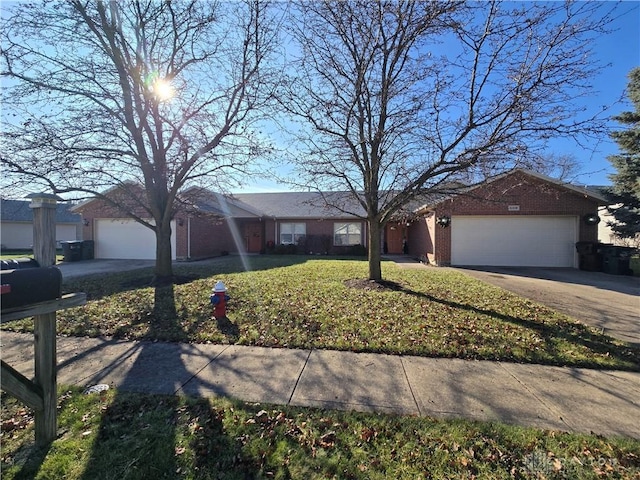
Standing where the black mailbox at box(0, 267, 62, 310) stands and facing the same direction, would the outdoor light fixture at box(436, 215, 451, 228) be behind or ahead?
behind

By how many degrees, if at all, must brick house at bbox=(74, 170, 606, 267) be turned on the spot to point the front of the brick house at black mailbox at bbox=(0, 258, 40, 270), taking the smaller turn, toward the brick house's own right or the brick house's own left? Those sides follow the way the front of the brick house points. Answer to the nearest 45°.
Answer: approximately 45° to the brick house's own right

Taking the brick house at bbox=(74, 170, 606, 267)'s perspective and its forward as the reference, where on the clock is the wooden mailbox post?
The wooden mailbox post is roughly at 1 o'clock from the brick house.

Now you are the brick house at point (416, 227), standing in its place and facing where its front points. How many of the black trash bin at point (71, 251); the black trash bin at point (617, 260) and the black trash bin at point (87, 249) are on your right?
2

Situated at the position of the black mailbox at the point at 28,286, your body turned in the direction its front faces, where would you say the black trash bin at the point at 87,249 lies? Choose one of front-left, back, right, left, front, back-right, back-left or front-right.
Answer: back-right

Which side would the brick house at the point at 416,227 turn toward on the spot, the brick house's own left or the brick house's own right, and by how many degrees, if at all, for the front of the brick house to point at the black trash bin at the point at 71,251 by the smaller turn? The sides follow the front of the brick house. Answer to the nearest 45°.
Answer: approximately 90° to the brick house's own right

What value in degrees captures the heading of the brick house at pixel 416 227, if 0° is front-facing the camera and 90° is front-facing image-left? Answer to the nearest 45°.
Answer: approximately 0°

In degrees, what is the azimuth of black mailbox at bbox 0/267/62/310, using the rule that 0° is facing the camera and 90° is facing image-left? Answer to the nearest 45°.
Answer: approximately 45°

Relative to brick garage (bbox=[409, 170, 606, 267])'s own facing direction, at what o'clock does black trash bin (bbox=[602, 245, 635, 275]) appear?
The black trash bin is roughly at 9 o'clock from the brick garage.
